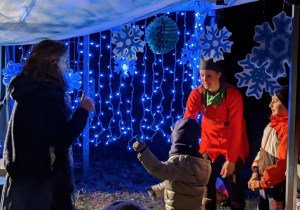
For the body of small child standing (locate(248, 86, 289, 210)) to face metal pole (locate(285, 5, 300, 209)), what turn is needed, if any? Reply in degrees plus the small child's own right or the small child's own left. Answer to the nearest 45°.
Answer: approximately 90° to the small child's own left

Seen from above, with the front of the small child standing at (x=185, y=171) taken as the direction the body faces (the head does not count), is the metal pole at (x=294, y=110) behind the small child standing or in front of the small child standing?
behind

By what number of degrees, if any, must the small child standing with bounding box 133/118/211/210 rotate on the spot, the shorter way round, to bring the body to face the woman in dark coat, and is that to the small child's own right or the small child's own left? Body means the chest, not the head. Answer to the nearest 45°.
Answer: approximately 90° to the small child's own left

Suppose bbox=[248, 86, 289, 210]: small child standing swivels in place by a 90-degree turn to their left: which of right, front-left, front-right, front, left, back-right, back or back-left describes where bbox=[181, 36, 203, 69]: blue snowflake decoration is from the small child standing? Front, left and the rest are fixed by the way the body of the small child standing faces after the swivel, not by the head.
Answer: back-right

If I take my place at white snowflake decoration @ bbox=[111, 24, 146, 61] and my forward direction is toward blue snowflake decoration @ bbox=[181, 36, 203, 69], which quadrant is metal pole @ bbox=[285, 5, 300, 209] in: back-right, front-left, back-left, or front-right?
front-right

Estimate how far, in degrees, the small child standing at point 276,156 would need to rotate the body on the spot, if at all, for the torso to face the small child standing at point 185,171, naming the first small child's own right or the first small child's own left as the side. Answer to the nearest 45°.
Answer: approximately 45° to the first small child's own left

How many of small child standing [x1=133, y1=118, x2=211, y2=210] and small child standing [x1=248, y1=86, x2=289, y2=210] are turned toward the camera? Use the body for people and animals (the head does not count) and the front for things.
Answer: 0

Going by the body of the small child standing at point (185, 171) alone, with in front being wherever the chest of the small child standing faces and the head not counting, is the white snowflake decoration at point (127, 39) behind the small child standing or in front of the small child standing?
in front

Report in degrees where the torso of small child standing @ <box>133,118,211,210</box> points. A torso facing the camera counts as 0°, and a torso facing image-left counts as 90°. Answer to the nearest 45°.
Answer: approximately 135°

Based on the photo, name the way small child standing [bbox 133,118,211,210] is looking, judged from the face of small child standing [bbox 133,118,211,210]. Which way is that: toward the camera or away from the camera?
away from the camera

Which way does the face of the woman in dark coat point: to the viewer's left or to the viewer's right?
to the viewer's right

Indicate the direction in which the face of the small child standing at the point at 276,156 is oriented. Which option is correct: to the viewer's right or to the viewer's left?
to the viewer's left

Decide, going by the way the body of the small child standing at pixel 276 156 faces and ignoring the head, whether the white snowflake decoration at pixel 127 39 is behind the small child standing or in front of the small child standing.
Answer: in front

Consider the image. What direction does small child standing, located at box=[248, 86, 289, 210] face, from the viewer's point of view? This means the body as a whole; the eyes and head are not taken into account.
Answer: to the viewer's left

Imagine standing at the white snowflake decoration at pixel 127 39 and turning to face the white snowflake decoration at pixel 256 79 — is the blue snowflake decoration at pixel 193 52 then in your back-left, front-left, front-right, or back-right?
front-left
